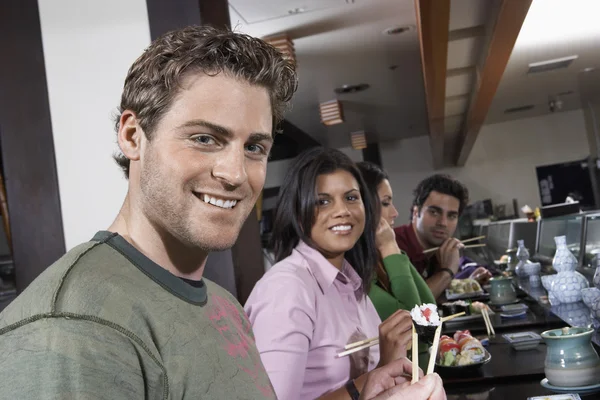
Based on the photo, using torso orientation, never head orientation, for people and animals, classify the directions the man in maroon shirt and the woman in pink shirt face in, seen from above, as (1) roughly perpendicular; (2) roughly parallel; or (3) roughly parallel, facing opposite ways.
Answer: roughly parallel

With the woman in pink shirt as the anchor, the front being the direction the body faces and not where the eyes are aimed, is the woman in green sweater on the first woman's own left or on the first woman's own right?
on the first woman's own left

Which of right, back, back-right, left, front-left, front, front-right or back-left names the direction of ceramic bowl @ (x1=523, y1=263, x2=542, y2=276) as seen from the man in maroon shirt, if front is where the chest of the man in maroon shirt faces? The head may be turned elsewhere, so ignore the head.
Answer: front

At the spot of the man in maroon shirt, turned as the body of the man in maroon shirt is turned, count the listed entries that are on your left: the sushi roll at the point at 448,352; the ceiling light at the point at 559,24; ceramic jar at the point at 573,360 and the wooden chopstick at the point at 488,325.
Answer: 1

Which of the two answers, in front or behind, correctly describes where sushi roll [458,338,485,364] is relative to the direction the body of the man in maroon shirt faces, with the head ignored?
in front

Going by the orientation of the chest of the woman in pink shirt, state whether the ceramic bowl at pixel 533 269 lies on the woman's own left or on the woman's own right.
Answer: on the woman's own left

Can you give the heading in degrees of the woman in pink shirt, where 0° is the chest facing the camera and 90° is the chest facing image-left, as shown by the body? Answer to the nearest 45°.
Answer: approximately 315°

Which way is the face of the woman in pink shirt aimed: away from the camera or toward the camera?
toward the camera

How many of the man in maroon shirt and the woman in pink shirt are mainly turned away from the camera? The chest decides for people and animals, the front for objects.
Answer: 0

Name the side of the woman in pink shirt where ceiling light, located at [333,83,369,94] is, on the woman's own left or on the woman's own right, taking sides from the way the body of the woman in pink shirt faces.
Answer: on the woman's own left

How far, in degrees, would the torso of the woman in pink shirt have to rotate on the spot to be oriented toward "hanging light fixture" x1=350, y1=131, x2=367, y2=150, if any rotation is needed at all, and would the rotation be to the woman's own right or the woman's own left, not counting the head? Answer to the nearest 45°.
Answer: approximately 135° to the woman's own left

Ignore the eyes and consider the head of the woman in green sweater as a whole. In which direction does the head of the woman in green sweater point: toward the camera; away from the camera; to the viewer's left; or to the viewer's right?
to the viewer's right

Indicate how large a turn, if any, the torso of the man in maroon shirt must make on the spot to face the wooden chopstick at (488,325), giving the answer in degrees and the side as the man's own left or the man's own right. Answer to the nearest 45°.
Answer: approximately 45° to the man's own right

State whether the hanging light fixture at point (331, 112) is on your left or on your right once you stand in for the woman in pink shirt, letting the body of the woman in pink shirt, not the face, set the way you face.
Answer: on your left

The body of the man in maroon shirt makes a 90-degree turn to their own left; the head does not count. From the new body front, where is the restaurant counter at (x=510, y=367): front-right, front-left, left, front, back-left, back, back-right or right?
back-right
